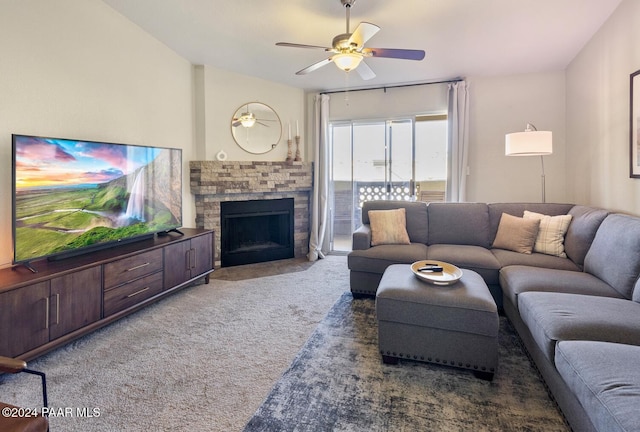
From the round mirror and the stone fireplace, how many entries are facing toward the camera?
2

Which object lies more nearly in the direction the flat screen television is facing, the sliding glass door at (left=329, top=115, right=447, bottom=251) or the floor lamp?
the floor lamp

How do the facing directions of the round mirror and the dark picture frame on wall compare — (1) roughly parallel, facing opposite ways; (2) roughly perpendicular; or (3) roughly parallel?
roughly perpendicular

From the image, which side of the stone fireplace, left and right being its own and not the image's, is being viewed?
front

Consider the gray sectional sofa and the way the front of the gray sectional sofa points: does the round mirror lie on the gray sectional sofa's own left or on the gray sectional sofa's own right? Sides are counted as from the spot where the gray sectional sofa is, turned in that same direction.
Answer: on the gray sectional sofa's own right

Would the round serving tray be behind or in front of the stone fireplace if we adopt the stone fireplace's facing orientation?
in front

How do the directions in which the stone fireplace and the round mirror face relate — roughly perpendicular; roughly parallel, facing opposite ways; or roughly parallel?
roughly parallel

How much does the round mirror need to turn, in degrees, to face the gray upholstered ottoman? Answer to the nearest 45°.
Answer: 0° — it already faces it

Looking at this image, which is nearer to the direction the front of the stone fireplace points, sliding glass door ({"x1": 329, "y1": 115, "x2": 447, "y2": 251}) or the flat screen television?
the flat screen television

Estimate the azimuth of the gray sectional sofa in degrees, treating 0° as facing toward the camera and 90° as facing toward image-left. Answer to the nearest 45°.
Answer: approximately 45°

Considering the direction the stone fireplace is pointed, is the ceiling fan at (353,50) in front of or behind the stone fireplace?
in front

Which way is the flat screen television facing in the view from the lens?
facing the viewer and to the right of the viewer

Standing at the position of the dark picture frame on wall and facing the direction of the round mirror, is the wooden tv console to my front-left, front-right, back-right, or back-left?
front-left
